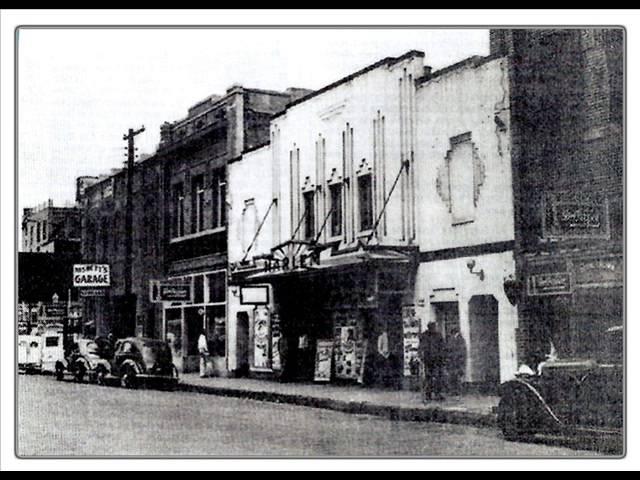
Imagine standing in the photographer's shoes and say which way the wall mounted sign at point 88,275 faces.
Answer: facing the viewer

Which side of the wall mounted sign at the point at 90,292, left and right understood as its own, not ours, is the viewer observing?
front

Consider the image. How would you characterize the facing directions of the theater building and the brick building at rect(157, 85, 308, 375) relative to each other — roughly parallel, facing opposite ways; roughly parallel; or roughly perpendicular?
roughly parallel

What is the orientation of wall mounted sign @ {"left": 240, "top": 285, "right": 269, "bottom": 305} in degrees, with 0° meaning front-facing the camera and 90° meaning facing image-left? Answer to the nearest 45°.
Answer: approximately 0°

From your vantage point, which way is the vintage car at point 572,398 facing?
to the viewer's left

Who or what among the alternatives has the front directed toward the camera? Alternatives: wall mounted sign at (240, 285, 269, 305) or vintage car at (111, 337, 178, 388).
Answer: the wall mounted sign
